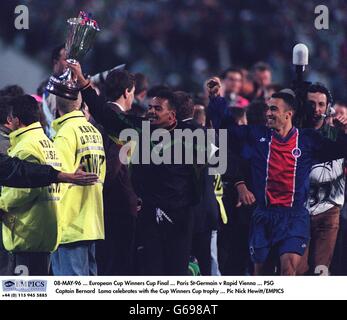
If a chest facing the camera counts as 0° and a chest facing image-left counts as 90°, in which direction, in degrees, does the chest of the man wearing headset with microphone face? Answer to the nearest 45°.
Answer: approximately 45°

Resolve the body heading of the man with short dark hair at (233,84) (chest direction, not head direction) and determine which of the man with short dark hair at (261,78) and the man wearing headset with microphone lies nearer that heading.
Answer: the man wearing headset with microphone

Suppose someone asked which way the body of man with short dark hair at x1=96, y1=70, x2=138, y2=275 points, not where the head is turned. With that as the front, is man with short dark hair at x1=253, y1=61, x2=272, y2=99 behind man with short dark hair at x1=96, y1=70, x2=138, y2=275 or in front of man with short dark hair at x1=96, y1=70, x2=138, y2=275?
in front

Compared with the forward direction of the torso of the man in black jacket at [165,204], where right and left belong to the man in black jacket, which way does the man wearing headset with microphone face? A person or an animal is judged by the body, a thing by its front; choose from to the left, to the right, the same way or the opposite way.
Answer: the same way

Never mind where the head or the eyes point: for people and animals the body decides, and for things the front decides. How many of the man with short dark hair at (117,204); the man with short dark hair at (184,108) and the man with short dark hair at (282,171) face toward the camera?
1

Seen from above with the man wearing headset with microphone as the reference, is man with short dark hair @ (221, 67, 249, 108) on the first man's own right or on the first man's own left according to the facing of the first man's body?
on the first man's own right

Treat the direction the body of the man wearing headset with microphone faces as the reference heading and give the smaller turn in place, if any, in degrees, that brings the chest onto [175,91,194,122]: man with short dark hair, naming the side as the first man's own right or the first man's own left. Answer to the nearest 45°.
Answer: approximately 45° to the first man's own right

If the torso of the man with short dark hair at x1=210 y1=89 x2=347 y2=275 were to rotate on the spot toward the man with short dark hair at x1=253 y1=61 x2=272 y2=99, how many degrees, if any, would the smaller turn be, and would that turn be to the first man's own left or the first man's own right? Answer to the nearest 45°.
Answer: approximately 180°

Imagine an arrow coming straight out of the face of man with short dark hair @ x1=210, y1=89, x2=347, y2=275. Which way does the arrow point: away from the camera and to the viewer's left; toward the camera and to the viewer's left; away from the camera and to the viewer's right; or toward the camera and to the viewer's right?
toward the camera and to the viewer's left

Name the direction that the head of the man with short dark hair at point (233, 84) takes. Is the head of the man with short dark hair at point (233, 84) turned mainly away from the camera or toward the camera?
toward the camera

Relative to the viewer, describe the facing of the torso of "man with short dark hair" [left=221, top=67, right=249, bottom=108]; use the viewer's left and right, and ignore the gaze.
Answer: facing the viewer and to the left of the viewer

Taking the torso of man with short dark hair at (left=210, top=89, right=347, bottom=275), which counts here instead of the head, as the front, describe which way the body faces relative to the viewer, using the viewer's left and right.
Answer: facing the viewer

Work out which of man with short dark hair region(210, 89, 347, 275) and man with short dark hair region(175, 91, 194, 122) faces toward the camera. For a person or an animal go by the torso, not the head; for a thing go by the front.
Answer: man with short dark hair region(210, 89, 347, 275)

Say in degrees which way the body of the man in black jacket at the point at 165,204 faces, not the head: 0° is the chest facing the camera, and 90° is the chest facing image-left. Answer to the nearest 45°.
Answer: approximately 45°

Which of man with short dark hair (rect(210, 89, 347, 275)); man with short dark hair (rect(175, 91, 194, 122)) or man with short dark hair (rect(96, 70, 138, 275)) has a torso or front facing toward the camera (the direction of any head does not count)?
man with short dark hair (rect(210, 89, 347, 275))
